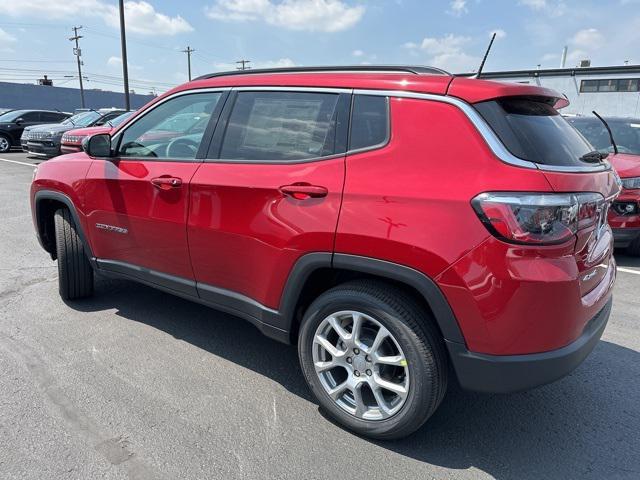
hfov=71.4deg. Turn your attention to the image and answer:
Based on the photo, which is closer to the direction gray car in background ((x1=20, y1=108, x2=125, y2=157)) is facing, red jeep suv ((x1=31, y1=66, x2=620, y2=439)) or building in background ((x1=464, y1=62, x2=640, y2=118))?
the red jeep suv

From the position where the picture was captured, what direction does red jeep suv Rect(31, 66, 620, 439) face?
facing away from the viewer and to the left of the viewer

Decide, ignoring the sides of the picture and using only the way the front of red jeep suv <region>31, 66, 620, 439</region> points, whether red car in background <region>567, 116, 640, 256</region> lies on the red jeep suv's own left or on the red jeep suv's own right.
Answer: on the red jeep suv's own right

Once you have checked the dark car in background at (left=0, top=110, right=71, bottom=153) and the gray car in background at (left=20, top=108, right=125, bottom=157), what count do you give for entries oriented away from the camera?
0

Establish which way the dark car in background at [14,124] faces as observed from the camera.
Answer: facing the viewer and to the left of the viewer

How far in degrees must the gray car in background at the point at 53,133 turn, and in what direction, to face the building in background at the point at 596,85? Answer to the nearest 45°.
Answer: approximately 135° to its left

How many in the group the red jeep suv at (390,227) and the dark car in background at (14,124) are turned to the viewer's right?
0

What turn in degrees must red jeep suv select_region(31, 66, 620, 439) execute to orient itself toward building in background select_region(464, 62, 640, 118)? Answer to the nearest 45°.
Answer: approximately 90° to its right

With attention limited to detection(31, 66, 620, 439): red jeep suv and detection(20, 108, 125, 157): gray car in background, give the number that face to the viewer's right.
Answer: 0

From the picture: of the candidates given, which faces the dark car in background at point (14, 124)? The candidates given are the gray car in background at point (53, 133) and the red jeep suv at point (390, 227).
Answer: the red jeep suv

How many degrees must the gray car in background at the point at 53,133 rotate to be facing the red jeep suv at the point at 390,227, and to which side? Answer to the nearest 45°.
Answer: approximately 45° to its left

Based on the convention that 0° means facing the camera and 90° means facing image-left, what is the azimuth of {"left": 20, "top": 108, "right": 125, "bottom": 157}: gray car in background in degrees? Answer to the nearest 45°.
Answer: approximately 45°

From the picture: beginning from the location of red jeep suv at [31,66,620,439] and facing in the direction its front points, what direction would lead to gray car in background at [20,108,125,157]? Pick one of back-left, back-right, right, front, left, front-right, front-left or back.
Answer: front
